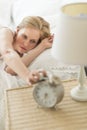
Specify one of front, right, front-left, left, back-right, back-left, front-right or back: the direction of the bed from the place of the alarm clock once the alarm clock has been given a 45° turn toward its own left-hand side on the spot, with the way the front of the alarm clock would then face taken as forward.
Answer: back

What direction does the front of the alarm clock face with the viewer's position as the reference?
facing the viewer and to the left of the viewer

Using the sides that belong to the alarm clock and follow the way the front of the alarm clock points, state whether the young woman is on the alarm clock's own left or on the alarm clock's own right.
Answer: on the alarm clock's own right
